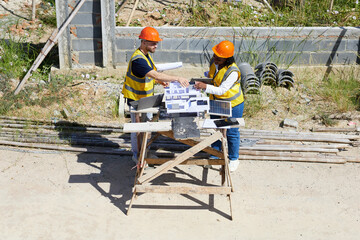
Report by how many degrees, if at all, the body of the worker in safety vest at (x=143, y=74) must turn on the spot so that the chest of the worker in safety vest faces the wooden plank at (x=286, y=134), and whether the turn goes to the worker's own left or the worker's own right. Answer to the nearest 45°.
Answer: approximately 45° to the worker's own left

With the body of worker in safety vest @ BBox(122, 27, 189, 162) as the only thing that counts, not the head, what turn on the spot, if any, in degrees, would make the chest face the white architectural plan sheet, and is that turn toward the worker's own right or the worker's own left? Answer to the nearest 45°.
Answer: approximately 45° to the worker's own right

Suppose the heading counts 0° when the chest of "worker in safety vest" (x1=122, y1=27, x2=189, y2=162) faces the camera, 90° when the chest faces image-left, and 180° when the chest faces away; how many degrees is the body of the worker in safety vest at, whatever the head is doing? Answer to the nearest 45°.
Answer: approximately 270°

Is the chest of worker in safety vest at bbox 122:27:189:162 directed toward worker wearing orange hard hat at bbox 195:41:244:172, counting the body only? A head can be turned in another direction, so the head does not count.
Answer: yes

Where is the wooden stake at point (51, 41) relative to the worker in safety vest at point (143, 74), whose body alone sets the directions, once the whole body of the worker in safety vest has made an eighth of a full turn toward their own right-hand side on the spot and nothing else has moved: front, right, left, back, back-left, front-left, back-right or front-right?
back

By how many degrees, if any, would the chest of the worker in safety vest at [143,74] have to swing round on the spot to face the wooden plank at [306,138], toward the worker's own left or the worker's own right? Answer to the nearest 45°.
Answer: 0° — they already face it
